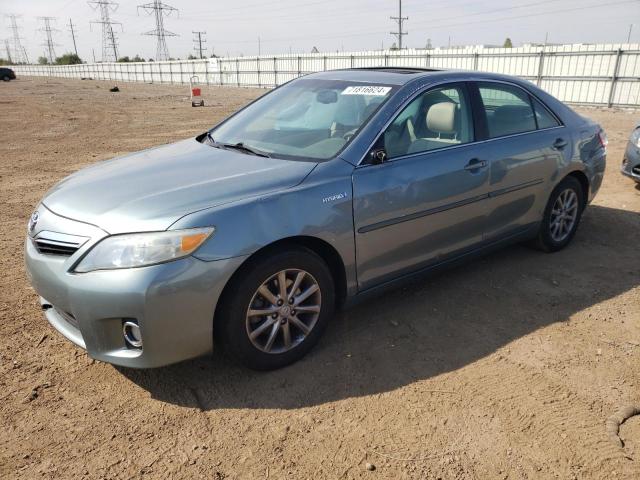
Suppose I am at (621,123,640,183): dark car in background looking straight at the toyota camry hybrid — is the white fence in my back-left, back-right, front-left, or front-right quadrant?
back-right

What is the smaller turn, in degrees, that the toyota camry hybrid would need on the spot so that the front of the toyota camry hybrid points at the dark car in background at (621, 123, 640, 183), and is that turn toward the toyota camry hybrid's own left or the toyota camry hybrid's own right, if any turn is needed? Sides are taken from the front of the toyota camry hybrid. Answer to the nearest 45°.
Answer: approximately 180°

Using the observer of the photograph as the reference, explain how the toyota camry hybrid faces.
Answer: facing the viewer and to the left of the viewer

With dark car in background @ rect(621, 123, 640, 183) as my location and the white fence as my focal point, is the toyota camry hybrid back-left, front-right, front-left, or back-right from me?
back-left

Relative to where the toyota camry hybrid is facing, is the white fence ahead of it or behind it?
behind
